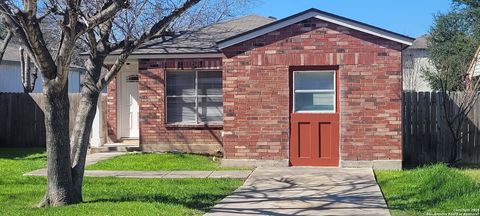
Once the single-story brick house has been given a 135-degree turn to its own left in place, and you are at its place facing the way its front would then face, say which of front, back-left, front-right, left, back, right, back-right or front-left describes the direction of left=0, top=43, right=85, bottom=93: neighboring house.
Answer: left

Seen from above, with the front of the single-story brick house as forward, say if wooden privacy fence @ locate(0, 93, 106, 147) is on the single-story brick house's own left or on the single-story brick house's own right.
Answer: on the single-story brick house's own right

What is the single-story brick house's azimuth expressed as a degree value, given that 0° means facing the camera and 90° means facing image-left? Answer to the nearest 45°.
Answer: approximately 0°

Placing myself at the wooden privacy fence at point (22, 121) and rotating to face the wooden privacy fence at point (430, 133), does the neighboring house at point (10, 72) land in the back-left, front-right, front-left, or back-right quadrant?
back-left

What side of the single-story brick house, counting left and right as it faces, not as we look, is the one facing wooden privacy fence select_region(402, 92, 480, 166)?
left

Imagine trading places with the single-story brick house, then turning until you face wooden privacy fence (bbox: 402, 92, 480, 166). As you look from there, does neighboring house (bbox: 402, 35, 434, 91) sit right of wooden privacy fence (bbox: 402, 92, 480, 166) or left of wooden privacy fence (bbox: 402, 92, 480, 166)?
left

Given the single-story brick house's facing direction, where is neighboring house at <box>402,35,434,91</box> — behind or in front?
behind
